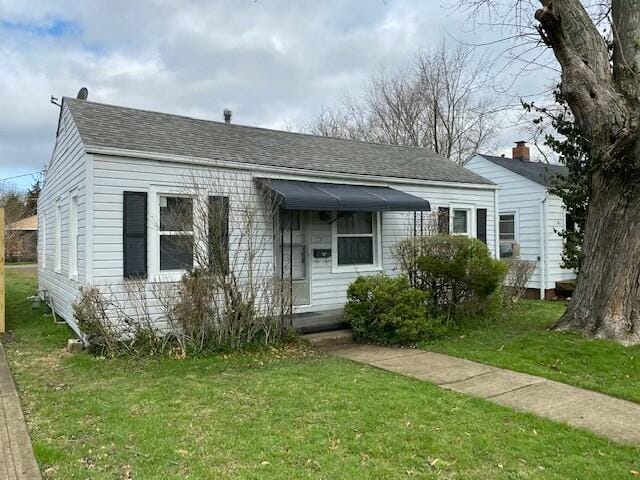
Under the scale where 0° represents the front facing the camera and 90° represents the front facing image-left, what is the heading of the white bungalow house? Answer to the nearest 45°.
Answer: approximately 315°

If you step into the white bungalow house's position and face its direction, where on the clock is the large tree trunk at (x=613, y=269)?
The large tree trunk is roughly at 11 o'clock from the white bungalow house.

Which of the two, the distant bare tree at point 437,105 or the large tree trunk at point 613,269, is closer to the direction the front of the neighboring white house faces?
the large tree trunk

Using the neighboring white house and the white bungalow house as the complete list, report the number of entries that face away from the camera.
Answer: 0

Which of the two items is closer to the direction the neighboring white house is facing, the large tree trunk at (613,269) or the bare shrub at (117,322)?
the large tree trunk

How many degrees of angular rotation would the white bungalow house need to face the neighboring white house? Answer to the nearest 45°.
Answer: approximately 90° to its left

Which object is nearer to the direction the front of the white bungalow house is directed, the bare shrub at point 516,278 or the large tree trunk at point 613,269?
the large tree trunk

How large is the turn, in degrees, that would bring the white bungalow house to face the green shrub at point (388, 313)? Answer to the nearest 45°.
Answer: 0° — it already faces it

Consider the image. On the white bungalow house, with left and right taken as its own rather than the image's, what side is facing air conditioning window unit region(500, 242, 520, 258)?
left

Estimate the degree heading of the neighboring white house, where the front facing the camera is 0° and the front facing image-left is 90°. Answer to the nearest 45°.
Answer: approximately 315°
